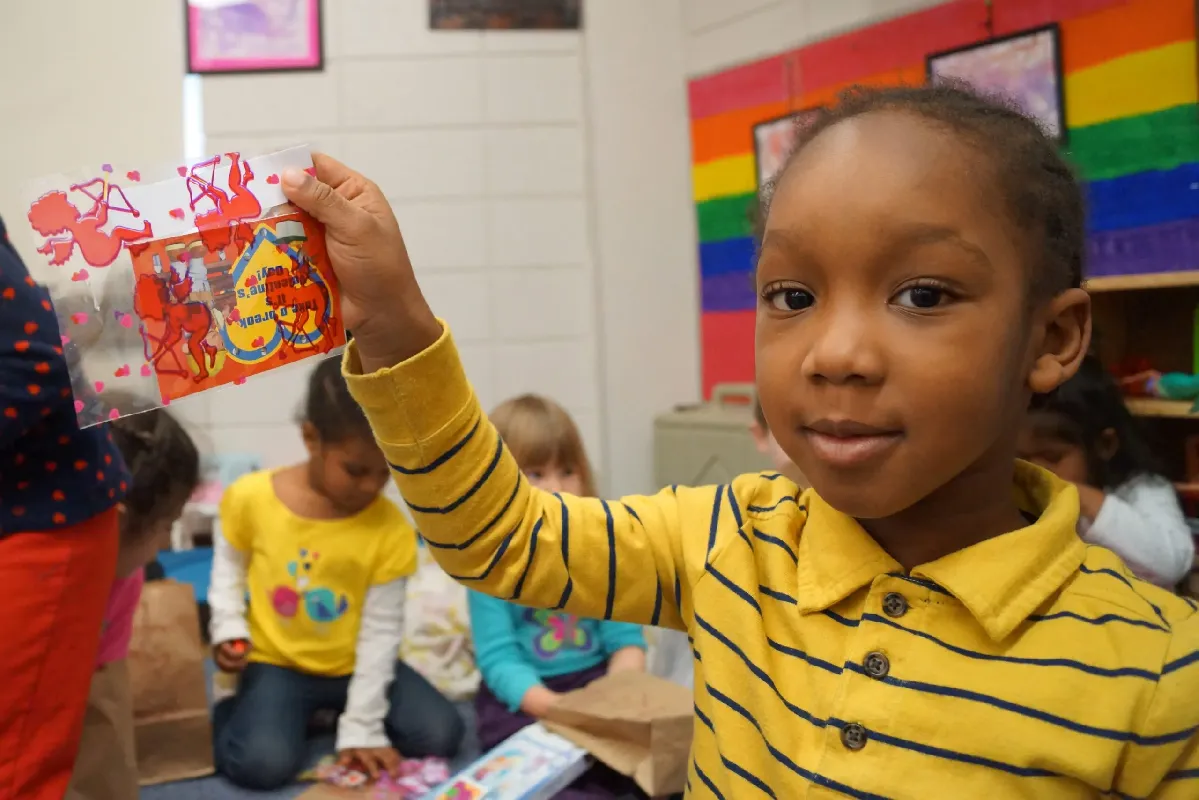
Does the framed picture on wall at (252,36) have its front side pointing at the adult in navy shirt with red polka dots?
yes

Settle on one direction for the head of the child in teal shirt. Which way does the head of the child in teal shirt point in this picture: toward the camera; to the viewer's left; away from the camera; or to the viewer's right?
toward the camera

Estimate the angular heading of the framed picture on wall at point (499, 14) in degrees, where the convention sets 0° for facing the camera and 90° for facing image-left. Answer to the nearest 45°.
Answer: approximately 0°

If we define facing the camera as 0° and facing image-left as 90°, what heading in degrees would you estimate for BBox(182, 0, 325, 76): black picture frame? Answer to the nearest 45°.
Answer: approximately 0°

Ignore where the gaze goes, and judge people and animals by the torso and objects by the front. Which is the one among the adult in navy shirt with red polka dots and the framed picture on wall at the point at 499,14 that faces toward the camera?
the framed picture on wall

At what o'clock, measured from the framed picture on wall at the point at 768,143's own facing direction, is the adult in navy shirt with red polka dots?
The adult in navy shirt with red polka dots is roughly at 11 o'clock from the framed picture on wall.

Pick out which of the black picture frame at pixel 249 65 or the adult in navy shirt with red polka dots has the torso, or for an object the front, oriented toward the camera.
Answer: the black picture frame

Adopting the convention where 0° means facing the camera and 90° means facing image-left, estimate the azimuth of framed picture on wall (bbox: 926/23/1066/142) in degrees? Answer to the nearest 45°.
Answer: approximately 45°

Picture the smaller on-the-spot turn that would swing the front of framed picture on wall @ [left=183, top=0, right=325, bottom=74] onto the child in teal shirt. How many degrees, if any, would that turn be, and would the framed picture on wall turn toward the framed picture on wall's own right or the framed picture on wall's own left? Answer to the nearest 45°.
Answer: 0° — it already faces them

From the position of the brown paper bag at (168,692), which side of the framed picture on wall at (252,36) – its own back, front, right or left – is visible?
front

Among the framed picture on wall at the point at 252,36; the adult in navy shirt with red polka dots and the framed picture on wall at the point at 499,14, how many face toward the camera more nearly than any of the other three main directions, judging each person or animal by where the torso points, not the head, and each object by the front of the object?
2

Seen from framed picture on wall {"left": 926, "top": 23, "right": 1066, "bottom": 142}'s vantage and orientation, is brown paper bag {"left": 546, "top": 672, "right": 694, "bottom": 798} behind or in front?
in front
